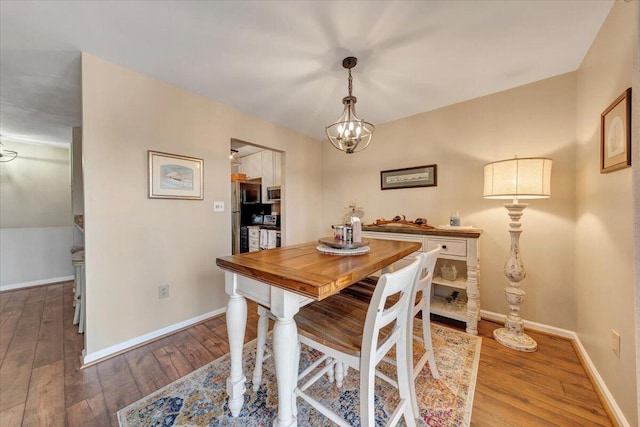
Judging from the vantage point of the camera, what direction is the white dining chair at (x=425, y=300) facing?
facing away from the viewer and to the left of the viewer

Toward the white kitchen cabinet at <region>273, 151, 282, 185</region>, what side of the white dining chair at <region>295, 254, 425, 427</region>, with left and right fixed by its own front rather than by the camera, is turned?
front

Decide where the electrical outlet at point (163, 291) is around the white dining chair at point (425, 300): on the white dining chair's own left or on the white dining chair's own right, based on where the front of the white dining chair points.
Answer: on the white dining chair's own left

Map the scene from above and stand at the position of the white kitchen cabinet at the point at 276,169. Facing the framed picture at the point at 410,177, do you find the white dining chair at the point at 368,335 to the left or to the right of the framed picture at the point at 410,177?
right

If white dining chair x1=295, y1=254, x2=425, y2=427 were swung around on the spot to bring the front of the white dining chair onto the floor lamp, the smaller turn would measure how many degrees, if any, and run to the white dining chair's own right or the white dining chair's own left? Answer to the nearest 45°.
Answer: approximately 90° to the white dining chair's own right

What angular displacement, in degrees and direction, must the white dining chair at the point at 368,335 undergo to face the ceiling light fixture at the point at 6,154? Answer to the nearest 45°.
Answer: approximately 45° to its left

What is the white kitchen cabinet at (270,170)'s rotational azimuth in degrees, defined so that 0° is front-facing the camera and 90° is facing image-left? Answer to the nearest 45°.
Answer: approximately 315°

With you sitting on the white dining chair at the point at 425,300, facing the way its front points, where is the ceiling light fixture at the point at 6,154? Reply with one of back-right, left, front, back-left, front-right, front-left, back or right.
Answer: front-left

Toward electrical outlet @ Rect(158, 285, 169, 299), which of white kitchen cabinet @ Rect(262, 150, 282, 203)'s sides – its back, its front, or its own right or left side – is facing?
front

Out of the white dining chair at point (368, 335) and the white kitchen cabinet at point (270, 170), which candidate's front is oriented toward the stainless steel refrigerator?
the white dining chair

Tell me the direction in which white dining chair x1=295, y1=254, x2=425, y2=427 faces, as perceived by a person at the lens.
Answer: facing away from the viewer and to the left of the viewer

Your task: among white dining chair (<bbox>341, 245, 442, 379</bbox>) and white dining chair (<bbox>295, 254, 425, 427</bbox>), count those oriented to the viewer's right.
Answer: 0

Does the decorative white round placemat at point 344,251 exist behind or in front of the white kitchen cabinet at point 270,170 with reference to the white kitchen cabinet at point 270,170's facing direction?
in front

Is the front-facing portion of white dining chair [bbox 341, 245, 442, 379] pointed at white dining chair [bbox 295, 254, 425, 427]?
no

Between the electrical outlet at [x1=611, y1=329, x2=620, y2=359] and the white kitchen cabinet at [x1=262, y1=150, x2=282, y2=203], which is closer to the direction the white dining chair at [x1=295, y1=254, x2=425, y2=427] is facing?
the white kitchen cabinet
